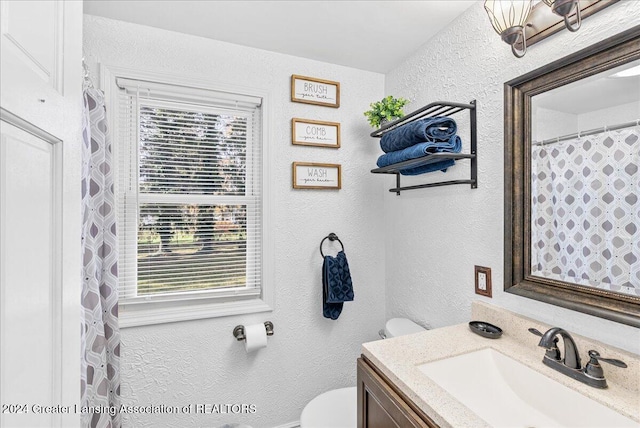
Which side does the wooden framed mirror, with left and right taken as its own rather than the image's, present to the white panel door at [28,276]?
front

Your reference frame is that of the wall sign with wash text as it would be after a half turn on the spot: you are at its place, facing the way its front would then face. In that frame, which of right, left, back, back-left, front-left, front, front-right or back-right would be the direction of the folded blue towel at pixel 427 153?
back-right

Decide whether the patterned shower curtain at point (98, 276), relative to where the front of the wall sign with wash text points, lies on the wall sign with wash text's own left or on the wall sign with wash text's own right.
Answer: on the wall sign with wash text's own right

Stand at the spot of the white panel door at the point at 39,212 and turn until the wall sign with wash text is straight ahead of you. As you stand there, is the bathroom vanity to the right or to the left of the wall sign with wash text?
right

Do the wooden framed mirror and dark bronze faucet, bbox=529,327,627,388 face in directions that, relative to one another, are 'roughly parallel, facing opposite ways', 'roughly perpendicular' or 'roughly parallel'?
roughly parallel

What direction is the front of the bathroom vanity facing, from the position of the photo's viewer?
facing the viewer and to the left of the viewer

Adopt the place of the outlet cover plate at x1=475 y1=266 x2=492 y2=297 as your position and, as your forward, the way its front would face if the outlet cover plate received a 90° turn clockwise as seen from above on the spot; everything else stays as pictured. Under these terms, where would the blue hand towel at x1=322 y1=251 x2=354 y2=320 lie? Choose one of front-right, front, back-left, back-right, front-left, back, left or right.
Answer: front-left

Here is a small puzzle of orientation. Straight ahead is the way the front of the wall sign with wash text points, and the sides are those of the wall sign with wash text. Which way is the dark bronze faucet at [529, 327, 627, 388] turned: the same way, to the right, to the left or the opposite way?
to the right

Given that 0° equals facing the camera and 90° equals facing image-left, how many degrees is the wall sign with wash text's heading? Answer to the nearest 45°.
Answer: approximately 0°

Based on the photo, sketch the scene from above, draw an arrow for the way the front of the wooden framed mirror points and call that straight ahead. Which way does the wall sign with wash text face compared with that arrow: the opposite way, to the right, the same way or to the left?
to the left

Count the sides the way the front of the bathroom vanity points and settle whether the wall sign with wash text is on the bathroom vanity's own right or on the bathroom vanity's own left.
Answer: on the bathroom vanity's own right

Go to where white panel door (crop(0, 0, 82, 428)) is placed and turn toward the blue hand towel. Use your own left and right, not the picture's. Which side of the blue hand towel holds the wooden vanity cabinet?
right

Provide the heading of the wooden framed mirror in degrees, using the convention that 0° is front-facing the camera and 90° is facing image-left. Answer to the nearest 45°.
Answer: approximately 45°

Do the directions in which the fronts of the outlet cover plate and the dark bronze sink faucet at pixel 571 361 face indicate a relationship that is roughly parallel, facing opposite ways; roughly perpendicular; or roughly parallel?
roughly parallel
